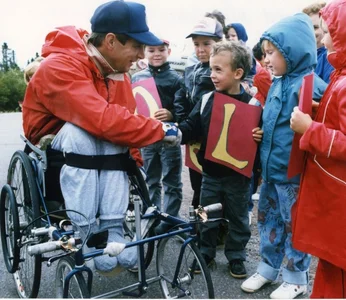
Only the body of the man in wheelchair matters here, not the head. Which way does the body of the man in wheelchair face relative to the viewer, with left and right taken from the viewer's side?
facing the viewer and to the right of the viewer

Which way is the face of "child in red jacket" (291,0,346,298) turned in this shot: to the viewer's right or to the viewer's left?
to the viewer's left

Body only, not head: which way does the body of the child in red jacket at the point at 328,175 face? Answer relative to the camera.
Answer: to the viewer's left

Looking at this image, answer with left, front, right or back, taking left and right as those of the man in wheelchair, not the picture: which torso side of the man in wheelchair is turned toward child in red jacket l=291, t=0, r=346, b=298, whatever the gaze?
front

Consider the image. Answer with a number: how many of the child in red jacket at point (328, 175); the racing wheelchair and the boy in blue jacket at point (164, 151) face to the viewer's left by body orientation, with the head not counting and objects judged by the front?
1

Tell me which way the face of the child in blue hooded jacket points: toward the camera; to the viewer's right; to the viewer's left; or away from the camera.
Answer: to the viewer's left

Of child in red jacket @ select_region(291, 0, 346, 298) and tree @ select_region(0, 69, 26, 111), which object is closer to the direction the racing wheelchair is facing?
the child in red jacket

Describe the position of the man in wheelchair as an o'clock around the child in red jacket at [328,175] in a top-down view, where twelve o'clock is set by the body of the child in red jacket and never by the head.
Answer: The man in wheelchair is roughly at 12 o'clock from the child in red jacket.

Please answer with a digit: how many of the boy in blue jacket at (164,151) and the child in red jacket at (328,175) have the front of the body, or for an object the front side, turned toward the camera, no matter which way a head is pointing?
1

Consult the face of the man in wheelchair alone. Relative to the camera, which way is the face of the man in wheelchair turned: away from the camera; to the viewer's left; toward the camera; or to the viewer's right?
to the viewer's right

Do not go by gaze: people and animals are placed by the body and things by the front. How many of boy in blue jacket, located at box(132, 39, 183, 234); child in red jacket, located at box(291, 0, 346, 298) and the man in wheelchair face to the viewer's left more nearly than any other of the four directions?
1

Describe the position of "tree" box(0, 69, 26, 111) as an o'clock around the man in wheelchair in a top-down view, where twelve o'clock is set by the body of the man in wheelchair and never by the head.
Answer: The tree is roughly at 7 o'clock from the man in wheelchair.

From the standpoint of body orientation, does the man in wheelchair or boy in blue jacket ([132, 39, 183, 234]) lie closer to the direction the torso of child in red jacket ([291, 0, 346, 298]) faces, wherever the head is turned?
the man in wheelchair

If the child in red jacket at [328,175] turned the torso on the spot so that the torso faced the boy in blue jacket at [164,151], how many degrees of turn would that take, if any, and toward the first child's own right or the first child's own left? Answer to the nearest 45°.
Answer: approximately 45° to the first child's own right

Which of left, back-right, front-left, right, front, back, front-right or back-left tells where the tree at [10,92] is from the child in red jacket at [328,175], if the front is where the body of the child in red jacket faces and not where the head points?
front-right
